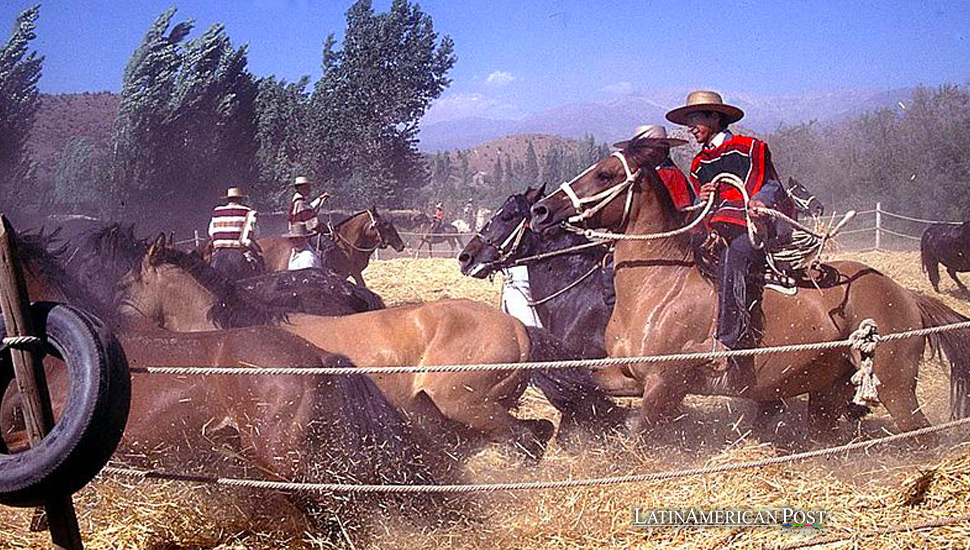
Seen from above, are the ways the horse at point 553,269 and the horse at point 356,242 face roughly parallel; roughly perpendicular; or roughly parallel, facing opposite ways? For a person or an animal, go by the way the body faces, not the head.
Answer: roughly parallel, facing opposite ways

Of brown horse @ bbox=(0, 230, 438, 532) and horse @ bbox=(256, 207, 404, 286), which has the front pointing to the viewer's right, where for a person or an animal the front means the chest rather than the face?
the horse

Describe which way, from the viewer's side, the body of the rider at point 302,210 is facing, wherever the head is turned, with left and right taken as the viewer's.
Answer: facing to the right of the viewer

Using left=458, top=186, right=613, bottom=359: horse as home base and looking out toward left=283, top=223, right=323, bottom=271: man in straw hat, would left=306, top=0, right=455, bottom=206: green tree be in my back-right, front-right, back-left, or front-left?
front-right

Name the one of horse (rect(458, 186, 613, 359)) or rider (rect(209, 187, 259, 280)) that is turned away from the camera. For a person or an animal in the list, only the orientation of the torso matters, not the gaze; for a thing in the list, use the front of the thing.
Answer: the rider

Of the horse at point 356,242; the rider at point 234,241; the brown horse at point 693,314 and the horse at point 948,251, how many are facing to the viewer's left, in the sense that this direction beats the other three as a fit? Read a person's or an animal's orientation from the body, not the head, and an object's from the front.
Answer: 1

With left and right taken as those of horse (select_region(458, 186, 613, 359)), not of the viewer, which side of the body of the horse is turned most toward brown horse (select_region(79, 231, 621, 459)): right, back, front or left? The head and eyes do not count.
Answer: front

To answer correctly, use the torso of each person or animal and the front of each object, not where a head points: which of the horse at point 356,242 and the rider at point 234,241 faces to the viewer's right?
the horse

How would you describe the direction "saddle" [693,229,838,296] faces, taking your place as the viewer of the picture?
facing to the left of the viewer

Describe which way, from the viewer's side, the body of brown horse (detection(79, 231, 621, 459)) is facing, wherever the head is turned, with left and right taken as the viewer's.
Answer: facing to the left of the viewer

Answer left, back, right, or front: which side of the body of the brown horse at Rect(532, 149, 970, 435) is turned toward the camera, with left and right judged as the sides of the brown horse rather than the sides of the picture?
left

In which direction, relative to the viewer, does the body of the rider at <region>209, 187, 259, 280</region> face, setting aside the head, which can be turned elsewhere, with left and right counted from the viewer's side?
facing away from the viewer

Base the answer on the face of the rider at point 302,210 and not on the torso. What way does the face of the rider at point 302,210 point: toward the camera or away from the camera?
toward the camera

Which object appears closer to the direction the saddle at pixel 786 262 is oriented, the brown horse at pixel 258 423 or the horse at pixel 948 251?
the brown horse

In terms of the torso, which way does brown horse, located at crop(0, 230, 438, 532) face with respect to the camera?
to the viewer's left

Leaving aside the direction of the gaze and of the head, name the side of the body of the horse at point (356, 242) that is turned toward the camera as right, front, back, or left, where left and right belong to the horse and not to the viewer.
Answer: right

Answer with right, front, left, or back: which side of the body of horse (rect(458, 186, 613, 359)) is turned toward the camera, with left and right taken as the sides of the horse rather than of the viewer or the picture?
left

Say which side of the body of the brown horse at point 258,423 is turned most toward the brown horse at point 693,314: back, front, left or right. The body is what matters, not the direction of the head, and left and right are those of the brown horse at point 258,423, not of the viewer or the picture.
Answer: back
